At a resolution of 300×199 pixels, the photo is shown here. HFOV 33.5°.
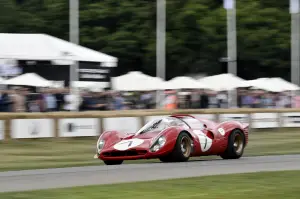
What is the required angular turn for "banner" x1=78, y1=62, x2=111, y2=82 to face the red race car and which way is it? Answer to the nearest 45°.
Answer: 0° — it already faces it

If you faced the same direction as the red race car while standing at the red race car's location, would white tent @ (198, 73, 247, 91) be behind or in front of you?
behind

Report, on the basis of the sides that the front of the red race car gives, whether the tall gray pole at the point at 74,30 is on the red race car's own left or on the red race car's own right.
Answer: on the red race car's own right

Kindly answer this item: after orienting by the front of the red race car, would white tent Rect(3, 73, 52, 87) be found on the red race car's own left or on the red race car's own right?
on the red race car's own right

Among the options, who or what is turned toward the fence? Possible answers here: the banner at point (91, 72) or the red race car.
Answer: the banner

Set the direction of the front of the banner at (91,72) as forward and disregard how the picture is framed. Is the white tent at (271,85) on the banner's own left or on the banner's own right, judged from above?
on the banner's own left

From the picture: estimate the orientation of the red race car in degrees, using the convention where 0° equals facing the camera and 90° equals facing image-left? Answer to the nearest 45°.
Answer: approximately 45°

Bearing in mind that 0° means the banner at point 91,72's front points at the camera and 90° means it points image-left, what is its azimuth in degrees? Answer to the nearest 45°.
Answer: approximately 0°

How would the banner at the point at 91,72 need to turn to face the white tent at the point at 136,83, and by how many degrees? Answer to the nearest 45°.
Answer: approximately 135° to its left

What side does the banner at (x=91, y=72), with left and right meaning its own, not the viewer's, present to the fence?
front
